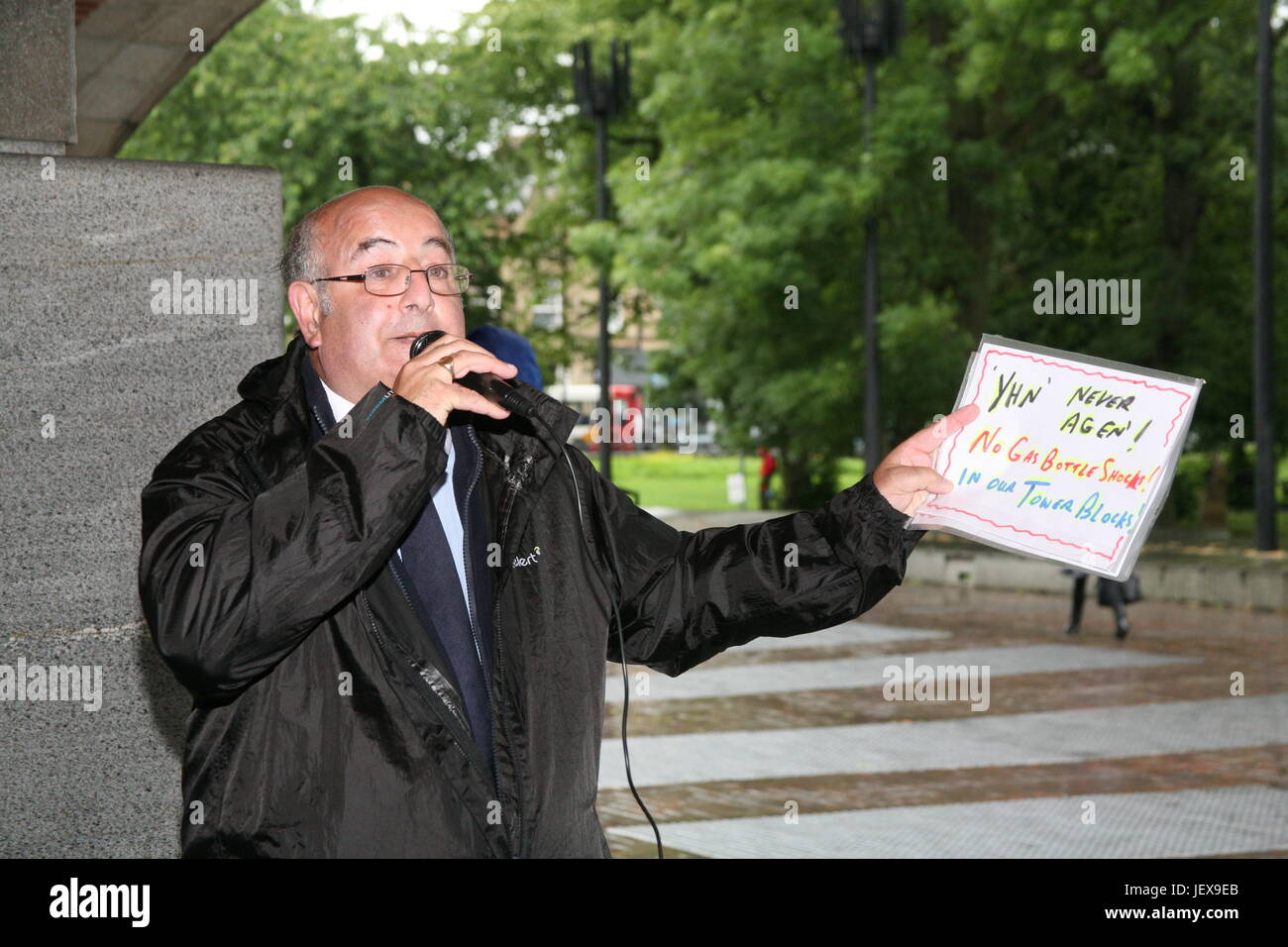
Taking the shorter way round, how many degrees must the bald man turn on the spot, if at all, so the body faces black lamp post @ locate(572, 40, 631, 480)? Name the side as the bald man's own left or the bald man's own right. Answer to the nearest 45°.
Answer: approximately 135° to the bald man's own left

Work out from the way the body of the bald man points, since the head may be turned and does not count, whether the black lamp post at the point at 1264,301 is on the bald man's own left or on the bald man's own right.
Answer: on the bald man's own left

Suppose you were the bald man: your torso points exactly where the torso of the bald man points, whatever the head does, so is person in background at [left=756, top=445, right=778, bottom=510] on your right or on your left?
on your left

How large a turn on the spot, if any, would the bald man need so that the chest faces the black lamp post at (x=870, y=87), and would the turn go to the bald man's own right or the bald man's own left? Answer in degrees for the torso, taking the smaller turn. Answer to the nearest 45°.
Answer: approximately 135° to the bald man's own left

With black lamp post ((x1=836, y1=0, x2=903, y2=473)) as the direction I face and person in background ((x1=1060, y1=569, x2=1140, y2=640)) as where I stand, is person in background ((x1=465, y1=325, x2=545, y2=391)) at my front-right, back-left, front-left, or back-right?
back-left
